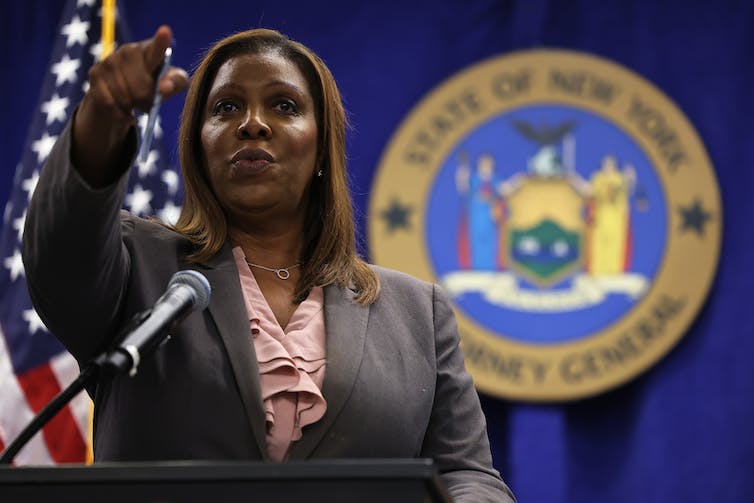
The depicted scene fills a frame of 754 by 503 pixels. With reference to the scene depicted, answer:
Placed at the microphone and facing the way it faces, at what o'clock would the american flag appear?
The american flag is roughly at 10 o'clock from the microphone.

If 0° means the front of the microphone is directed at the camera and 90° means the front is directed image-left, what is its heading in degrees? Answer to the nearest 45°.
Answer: approximately 225°

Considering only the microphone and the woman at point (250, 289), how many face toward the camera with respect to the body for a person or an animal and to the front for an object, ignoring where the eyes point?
1
